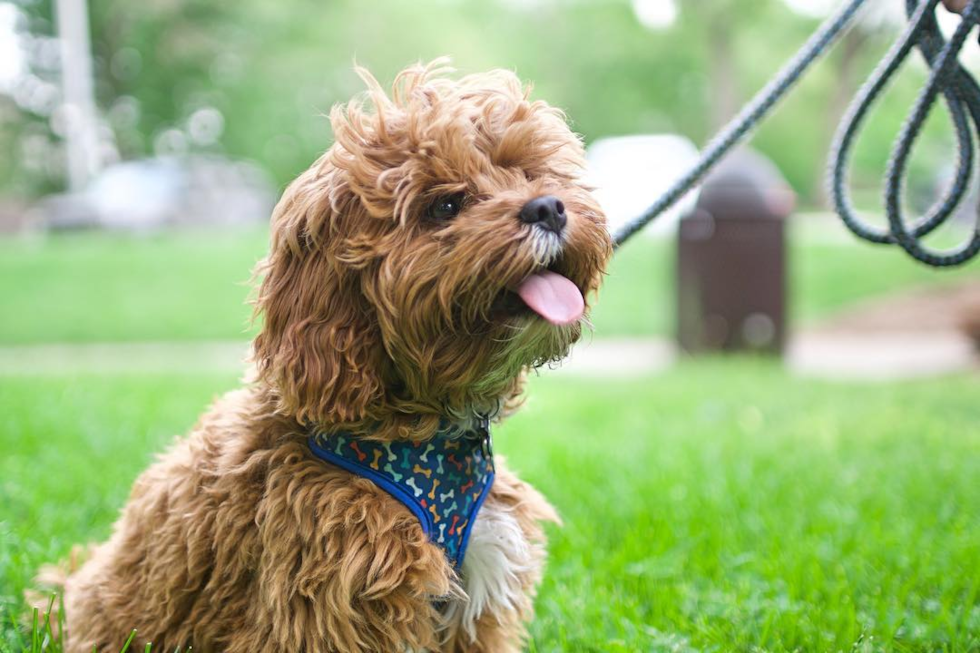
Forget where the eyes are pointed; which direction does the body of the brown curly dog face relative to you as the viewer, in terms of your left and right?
facing the viewer and to the right of the viewer

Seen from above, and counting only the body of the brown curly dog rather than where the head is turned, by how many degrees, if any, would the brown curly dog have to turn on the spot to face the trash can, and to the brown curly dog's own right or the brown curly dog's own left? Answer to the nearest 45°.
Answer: approximately 90° to the brown curly dog's own left
